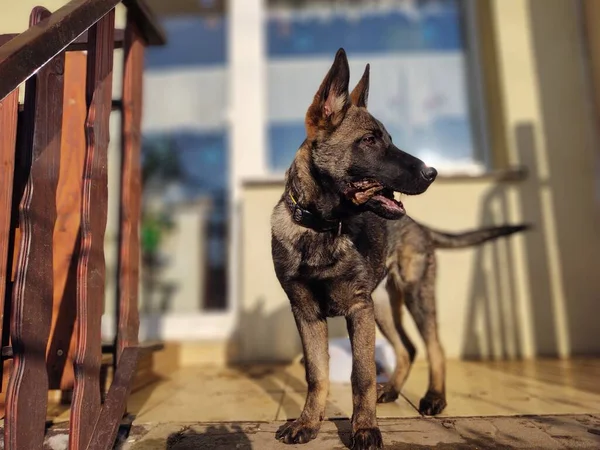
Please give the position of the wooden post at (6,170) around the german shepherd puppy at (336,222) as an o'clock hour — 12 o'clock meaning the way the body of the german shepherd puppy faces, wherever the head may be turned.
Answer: The wooden post is roughly at 1 o'clock from the german shepherd puppy.

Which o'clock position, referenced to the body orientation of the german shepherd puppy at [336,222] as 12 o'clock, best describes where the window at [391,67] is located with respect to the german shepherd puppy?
The window is roughly at 5 o'clock from the german shepherd puppy.

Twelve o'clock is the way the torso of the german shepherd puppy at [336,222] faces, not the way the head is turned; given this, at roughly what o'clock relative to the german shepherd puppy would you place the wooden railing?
The wooden railing is roughly at 1 o'clock from the german shepherd puppy.

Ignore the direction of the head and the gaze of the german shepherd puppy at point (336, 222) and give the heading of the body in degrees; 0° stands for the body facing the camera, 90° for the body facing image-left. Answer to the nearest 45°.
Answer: approximately 45°

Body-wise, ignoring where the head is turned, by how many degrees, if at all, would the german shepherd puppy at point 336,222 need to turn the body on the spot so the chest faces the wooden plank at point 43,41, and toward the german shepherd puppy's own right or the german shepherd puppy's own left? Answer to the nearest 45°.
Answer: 0° — it already faces it

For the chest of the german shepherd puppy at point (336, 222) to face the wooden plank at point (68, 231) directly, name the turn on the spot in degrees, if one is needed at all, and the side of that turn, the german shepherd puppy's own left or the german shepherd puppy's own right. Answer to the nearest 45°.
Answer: approximately 45° to the german shepherd puppy's own right

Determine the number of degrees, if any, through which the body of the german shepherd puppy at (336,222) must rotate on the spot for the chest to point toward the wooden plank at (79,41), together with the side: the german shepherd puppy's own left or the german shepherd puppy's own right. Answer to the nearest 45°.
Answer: approximately 45° to the german shepherd puppy's own right

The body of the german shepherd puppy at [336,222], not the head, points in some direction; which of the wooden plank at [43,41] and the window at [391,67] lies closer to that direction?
the wooden plank

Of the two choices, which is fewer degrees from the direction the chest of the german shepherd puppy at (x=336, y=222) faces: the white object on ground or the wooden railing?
the wooden railing

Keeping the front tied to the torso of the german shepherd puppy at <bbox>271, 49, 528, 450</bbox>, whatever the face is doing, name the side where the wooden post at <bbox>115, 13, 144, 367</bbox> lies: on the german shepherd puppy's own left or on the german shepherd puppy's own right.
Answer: on the german shepherd puppy's own right

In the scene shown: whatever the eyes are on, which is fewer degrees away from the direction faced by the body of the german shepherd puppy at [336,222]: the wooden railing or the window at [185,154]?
the wooden railing
